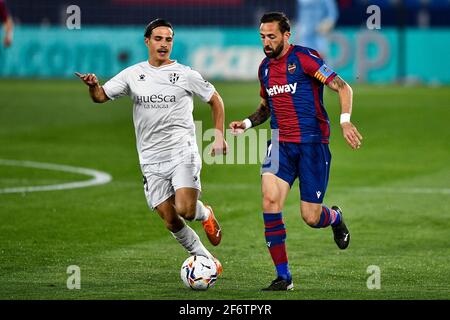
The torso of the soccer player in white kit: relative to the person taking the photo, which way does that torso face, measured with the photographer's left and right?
facing the viewer

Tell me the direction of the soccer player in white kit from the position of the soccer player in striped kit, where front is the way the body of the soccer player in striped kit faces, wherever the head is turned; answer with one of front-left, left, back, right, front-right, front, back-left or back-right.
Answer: front-right

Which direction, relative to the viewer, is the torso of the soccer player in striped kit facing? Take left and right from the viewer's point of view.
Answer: facing the viewer and to the left of the viewer

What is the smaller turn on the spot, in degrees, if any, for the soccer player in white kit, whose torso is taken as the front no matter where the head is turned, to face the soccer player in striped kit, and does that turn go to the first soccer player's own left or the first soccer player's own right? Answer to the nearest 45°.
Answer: approximately 90° to the first soccer player's own left

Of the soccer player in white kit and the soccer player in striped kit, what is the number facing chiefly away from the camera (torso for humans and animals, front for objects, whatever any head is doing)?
0
